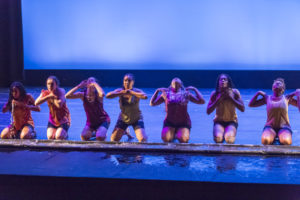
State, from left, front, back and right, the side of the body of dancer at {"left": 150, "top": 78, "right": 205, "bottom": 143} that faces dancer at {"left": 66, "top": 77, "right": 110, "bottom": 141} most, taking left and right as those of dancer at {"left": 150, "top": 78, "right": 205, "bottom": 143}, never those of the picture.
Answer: right

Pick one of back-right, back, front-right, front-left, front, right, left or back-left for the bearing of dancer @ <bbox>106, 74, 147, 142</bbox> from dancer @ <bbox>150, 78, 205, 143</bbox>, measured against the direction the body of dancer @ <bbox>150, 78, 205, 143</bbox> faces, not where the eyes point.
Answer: right

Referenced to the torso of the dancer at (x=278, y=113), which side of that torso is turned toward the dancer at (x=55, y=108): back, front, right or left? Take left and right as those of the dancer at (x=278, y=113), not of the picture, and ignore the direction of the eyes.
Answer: right

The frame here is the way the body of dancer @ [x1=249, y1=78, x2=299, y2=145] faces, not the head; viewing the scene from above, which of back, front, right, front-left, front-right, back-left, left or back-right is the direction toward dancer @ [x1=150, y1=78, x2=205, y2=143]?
right

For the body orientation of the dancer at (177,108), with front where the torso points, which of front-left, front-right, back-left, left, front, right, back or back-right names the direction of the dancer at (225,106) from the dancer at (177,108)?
left

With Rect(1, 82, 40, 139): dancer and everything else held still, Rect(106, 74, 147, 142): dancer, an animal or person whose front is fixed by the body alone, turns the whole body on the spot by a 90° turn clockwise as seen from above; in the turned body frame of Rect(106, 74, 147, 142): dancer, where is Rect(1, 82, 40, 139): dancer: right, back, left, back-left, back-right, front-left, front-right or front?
front

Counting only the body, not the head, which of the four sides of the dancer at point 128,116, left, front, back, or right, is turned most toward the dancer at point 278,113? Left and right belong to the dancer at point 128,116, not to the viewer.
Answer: left

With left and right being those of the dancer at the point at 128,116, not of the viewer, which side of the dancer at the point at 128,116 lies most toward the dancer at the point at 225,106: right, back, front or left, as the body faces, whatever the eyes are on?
left

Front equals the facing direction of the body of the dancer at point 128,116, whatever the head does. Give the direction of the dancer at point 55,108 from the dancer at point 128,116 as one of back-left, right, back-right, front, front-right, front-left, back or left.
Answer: right
